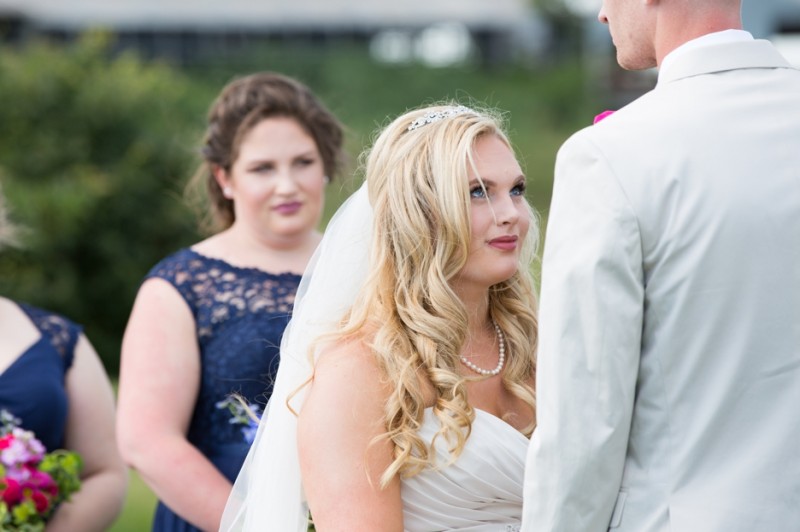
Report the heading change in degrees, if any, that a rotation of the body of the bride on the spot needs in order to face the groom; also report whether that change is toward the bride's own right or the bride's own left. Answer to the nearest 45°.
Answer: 0° — they already face them

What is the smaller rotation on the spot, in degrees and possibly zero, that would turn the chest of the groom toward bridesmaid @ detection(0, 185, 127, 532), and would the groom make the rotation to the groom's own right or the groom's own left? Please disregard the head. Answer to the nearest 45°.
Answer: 0° — they already face them

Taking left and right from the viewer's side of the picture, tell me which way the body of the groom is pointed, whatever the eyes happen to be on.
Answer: facing away from the viewer and to the left of the viewer

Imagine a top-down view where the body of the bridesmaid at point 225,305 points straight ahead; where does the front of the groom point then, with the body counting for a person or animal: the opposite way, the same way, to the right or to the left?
the opposite way

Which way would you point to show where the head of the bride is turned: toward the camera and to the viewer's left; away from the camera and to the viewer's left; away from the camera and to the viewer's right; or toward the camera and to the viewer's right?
toward the camera and to the viewer's right

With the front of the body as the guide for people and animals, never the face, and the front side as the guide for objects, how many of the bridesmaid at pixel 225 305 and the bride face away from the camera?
0

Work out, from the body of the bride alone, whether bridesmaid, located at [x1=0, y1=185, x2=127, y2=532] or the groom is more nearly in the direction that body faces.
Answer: the groom

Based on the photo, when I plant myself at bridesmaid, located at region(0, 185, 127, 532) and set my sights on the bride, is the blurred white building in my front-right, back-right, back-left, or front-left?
back-left

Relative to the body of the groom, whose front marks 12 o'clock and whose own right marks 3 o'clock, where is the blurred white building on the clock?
The blurred white building is roughly at 1 o'clock from the groom.

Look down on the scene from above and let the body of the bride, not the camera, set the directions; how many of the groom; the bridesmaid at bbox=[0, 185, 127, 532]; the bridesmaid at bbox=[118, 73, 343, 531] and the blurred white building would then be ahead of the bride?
1

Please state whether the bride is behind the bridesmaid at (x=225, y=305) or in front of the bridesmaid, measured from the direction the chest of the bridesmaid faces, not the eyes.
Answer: in front

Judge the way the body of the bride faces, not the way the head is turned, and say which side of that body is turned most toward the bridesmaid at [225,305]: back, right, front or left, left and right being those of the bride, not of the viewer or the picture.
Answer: back

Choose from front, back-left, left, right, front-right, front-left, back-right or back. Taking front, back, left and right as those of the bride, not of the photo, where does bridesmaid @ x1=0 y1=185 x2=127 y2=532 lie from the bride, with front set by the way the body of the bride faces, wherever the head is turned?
back

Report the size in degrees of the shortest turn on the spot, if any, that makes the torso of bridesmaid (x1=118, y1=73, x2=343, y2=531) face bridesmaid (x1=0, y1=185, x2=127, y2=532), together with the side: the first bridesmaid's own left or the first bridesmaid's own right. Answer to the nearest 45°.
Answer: approximately 135° to the first bridesmaid's own right

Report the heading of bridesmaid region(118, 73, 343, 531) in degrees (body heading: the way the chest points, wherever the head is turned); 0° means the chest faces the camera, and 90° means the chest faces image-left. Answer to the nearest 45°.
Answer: approximately 315°

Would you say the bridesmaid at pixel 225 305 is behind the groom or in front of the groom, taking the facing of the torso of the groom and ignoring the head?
in front
